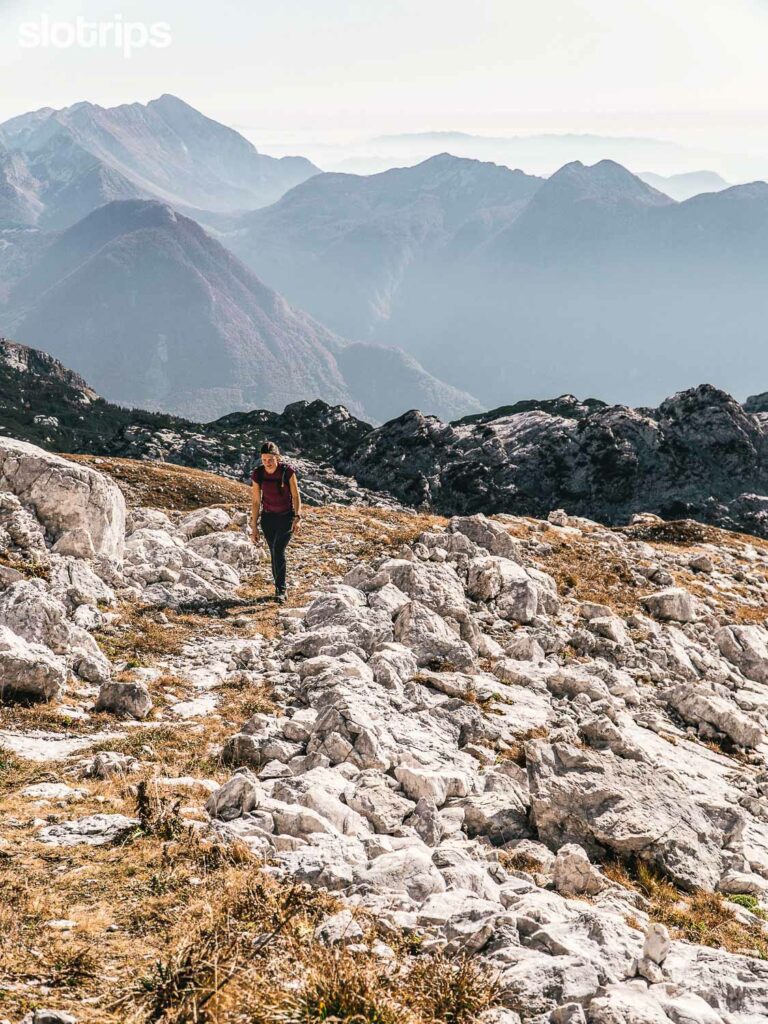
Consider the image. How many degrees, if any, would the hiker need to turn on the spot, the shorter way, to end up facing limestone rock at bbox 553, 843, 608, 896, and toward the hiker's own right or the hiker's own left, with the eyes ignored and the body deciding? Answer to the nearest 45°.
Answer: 0° — they already face it

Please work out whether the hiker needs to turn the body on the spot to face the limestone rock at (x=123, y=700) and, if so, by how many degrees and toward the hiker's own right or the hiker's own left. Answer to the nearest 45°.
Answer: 0° — they already face it

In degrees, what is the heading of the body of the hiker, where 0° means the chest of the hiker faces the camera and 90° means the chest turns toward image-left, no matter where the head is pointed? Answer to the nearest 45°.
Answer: approximately 0°

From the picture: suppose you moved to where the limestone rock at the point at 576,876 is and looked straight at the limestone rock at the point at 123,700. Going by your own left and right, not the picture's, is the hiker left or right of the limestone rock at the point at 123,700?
right

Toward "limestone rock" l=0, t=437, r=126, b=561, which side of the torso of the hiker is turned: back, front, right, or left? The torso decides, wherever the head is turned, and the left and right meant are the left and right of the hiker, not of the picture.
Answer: right
